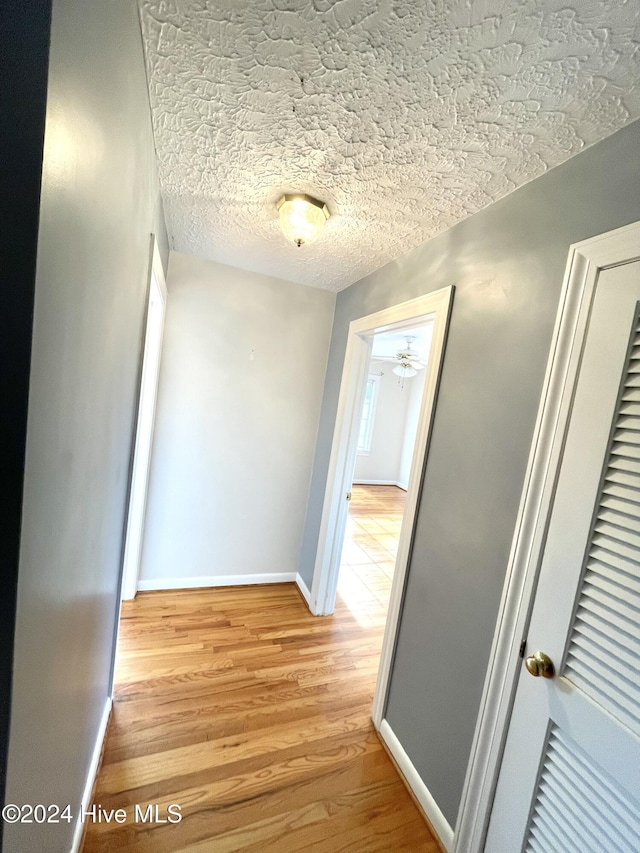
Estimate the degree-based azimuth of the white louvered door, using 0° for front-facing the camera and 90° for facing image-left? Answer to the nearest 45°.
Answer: approximately 45°

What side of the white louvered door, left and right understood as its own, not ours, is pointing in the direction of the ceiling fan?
right
